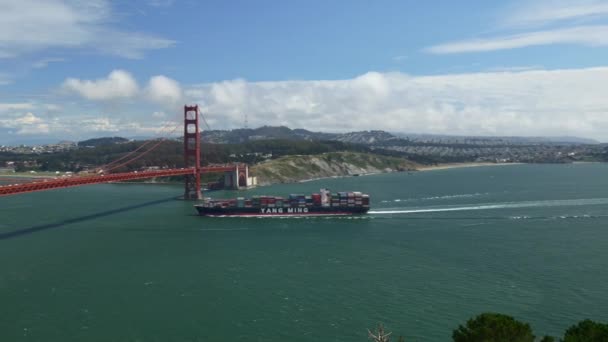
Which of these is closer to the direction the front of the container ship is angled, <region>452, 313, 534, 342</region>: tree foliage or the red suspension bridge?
the red suspension bridge

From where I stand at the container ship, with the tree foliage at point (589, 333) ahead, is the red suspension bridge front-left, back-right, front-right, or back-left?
back-right

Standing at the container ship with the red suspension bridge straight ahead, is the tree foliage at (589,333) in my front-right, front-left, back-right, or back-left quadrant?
back-left

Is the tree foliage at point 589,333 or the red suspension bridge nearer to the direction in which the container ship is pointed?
the red suspension bridge

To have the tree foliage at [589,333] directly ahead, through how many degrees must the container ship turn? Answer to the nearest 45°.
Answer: approximately 90° to its left

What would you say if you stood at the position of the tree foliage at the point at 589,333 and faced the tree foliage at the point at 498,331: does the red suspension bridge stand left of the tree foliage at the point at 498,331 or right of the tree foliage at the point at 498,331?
right

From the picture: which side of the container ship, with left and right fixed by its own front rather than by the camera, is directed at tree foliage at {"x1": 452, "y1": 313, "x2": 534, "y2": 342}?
left

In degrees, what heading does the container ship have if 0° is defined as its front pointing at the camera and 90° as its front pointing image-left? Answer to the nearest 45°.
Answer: approximately 90°
